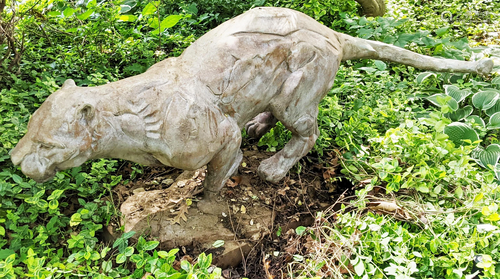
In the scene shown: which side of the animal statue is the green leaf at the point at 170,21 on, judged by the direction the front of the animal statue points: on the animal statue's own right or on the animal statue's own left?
on the animal statue's own right

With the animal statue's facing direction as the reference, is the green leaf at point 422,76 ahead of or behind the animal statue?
behind

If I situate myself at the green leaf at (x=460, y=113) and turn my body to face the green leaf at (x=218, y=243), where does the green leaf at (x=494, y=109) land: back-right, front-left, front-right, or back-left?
back-left

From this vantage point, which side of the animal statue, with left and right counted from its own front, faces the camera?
left

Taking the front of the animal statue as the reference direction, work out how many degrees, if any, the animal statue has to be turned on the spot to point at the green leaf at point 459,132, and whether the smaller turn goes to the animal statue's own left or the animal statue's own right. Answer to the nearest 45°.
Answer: approximately 180°

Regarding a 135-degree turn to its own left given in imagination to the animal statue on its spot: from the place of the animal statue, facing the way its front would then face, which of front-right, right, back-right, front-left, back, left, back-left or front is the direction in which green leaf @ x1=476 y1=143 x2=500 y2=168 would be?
front-left

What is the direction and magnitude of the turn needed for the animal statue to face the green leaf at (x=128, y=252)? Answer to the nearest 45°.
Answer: approximately 45° to its left

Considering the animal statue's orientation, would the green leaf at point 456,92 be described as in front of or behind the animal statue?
behind

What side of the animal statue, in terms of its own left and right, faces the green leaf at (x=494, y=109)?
back

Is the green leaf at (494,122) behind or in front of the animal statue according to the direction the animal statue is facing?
behind

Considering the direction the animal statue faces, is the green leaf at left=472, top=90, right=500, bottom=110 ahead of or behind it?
behind
